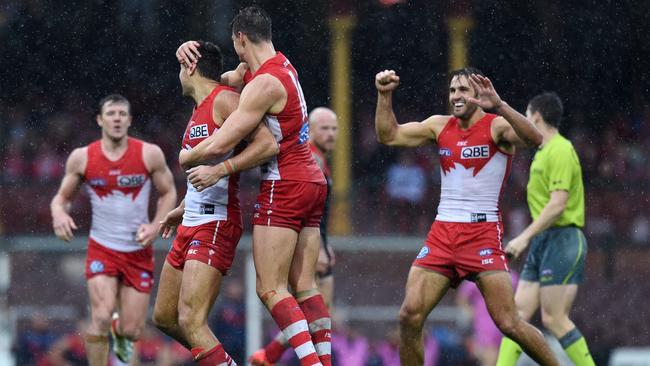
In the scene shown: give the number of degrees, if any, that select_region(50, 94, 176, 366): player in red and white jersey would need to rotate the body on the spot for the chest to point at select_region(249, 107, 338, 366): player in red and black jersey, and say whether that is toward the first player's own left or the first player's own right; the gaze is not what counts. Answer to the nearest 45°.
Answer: approximately 90° to the first player's own left

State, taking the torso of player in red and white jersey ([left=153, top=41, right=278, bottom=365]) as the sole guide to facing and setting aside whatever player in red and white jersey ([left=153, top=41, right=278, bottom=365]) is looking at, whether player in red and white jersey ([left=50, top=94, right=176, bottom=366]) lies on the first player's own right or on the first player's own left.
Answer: on the first player's own right

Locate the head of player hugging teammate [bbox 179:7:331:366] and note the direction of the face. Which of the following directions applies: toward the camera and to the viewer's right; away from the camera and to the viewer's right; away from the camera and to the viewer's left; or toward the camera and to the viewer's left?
away from the camera and to the viewer's left

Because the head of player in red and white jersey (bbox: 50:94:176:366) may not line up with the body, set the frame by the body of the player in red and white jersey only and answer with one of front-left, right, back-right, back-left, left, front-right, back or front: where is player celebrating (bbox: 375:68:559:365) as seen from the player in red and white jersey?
front-left

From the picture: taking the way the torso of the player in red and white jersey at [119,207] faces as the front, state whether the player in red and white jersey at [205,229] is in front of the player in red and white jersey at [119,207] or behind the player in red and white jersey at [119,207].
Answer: in front

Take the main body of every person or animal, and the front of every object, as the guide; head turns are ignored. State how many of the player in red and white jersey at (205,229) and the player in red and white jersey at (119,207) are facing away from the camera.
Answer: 0

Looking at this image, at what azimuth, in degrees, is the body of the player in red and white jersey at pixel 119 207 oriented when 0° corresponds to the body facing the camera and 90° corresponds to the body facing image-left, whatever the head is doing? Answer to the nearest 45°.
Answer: approximately 0°

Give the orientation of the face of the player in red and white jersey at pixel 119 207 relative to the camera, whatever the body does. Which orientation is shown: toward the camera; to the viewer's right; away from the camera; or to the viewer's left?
toward the camera
